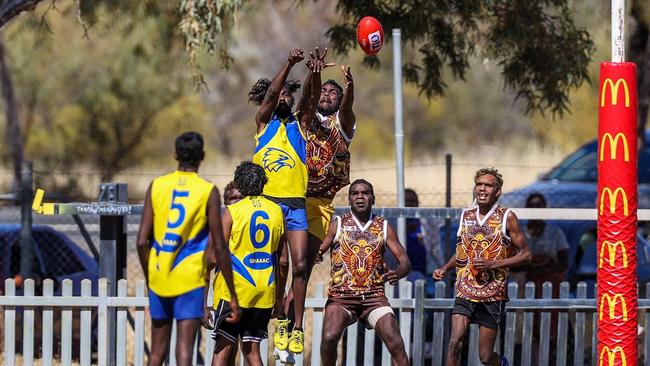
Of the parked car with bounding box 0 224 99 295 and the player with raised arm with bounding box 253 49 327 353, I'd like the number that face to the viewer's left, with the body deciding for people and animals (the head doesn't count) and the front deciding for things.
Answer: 0

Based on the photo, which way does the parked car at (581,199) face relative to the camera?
to the viewer's left

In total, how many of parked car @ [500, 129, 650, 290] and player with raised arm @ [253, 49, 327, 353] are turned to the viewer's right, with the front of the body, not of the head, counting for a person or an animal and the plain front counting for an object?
0

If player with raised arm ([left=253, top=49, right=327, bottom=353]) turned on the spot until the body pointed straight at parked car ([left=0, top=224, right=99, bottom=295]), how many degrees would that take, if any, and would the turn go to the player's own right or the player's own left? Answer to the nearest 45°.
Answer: approximately 135° to the player's own right
